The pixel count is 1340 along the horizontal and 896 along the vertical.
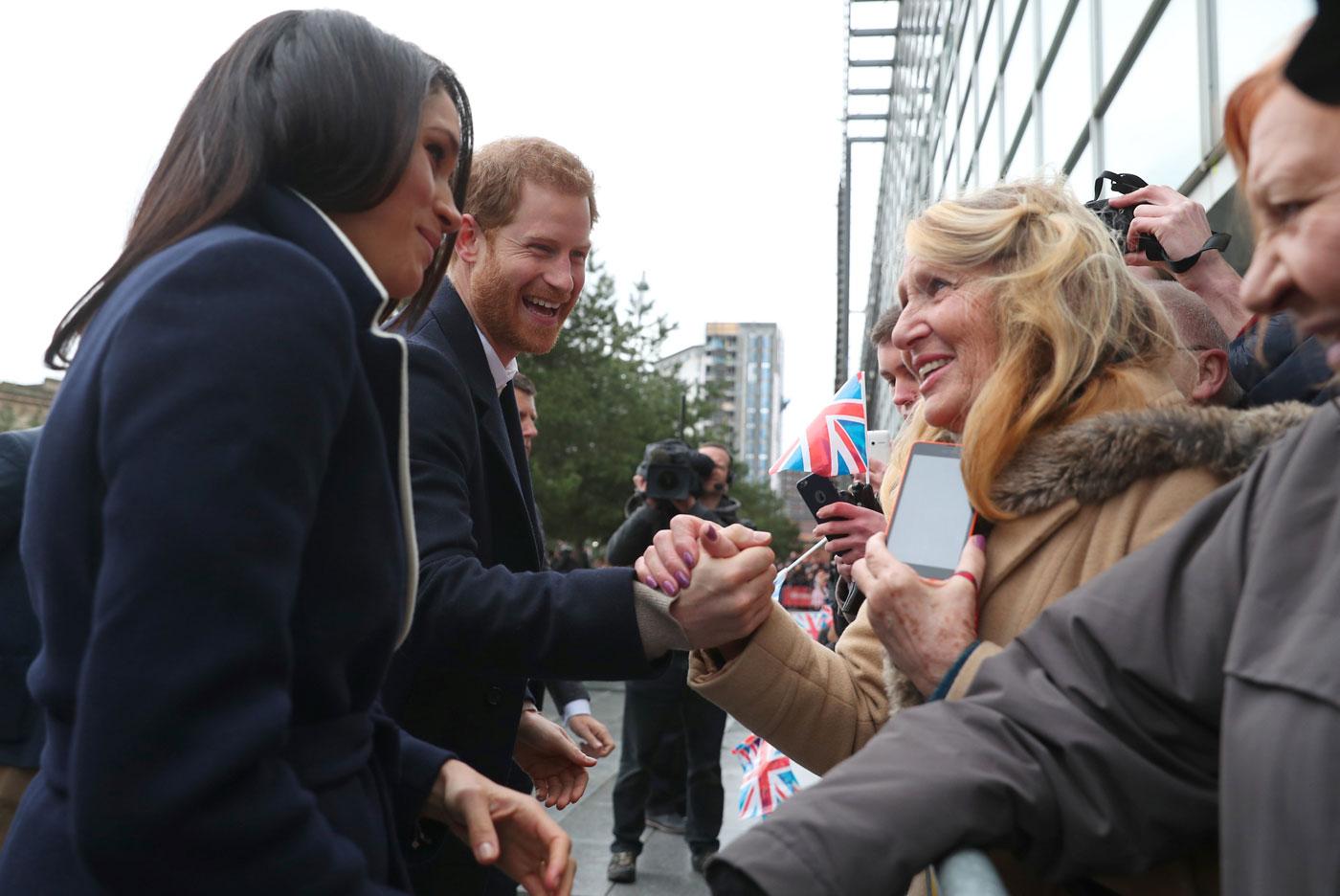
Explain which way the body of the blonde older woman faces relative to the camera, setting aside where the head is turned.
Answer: to the viewer's left

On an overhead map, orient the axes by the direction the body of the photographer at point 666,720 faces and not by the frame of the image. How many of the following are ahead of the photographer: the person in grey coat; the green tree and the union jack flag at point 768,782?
2

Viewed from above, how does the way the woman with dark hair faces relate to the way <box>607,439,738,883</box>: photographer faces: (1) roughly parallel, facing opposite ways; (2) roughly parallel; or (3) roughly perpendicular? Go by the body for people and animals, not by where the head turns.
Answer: roughly perpendicular

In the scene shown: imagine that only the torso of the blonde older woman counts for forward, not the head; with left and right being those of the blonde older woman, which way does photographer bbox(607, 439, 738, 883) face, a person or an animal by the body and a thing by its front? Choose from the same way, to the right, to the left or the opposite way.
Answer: to the left

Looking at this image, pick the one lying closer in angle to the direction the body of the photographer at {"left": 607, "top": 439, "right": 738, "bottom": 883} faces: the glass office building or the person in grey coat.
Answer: the person in grey coat

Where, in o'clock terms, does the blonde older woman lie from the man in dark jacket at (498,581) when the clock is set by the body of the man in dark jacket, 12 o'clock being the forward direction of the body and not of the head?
The blonde older woman is roughly at 11 o'clock from the man in dark jacket.

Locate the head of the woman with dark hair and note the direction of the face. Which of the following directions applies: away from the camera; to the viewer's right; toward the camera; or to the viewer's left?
to the viewer's right

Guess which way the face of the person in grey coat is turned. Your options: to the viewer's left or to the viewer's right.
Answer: to the viewer's left

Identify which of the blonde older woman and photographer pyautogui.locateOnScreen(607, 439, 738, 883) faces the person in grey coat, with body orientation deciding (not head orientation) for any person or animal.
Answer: the photographer

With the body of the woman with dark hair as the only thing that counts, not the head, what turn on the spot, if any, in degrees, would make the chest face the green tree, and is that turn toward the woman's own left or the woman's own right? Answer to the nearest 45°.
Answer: approximately 90° to the woman's own left

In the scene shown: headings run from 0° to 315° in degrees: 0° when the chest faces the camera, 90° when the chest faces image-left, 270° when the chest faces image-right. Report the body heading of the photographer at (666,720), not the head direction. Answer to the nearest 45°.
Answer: approximately 0°

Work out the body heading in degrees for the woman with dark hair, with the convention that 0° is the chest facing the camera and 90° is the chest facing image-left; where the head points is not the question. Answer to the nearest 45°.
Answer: approximately 270°

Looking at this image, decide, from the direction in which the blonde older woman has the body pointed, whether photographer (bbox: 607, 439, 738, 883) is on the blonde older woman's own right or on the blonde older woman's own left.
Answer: on the blonde older woman's own right
